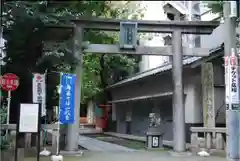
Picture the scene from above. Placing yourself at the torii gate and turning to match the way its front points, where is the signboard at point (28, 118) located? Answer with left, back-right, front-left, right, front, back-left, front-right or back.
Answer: front-right

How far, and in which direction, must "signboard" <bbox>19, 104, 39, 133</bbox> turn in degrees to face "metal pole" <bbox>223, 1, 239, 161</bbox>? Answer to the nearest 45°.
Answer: approximately 90° to its left

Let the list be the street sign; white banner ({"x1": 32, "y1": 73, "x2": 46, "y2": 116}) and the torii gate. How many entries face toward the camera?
3

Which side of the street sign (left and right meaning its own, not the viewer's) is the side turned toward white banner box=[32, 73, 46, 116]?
left

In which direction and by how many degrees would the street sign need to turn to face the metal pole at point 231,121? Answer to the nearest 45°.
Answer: approximately 45° to its left

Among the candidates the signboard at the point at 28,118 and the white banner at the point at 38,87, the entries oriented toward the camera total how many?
2

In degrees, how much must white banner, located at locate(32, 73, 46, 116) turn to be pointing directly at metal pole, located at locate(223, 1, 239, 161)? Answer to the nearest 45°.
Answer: approximately 45° to its left
